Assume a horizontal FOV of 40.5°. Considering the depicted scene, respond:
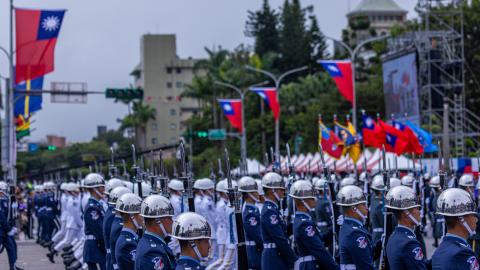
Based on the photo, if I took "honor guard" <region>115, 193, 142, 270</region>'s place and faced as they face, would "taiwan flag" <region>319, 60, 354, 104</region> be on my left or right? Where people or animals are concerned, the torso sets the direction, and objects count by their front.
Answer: on my left

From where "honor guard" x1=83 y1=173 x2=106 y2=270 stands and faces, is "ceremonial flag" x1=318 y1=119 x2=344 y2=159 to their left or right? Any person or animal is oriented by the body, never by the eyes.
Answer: on their left
